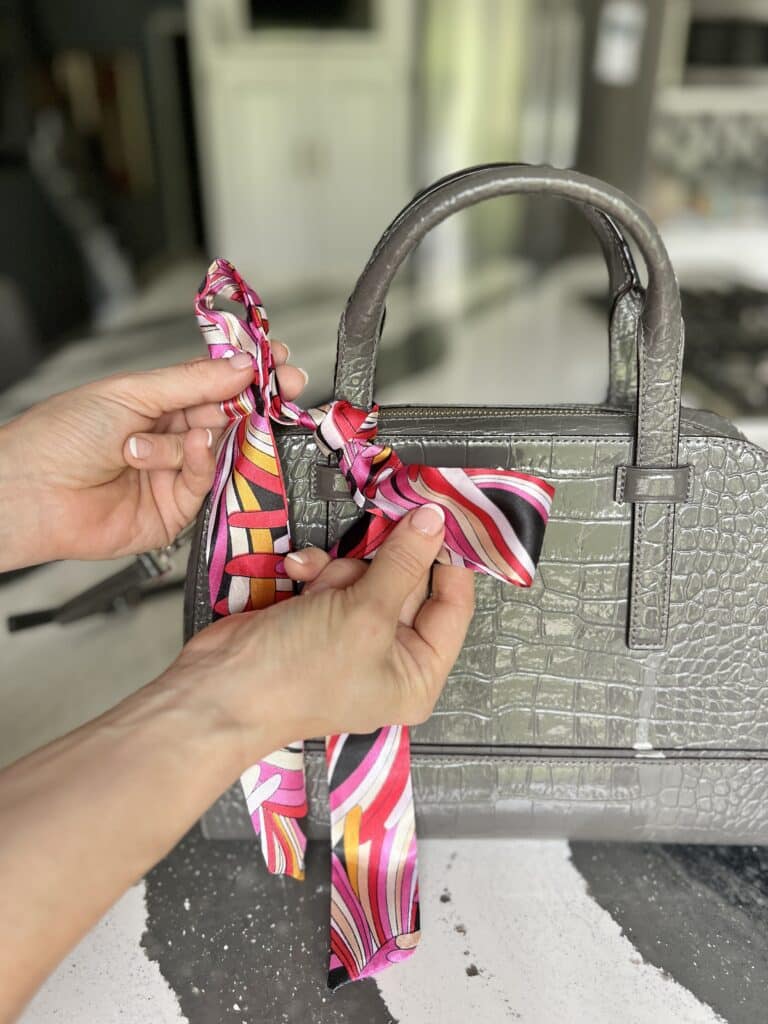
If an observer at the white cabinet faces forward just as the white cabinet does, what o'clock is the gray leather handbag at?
The gray leather handbag is roughly at 12 o'clock from the white cabinet.

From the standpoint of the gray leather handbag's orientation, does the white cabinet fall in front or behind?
behind

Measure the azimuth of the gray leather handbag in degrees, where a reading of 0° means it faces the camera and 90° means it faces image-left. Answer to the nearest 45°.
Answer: approximately 0°

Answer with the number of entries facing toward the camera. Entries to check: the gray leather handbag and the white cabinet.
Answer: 2
